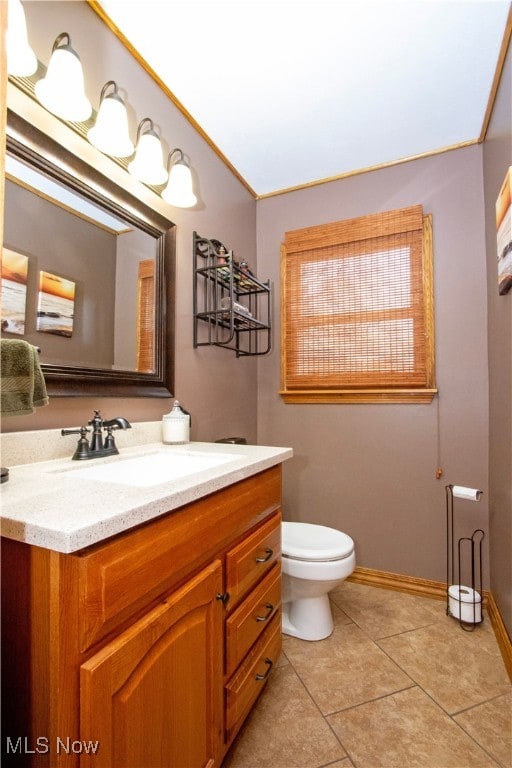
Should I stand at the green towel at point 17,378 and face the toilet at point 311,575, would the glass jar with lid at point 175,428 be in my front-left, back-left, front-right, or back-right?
front-left

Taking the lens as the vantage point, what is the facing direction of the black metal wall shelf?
facing the viewer and to the right of the viewer

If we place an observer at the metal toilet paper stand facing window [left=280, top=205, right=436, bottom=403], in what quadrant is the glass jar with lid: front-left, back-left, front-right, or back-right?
front-left

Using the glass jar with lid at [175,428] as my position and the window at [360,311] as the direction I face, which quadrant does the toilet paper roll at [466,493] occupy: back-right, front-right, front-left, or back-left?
front-right

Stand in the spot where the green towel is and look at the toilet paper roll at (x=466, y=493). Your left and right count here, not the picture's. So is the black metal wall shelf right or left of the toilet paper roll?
left

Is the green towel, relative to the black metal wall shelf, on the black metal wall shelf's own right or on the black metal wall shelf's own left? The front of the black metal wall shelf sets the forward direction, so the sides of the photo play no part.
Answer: on the black metal wall shelf's own right

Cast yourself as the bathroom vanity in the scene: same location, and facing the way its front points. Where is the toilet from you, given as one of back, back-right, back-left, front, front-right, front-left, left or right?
left

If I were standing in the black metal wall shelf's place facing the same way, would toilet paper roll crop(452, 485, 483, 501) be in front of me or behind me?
in front

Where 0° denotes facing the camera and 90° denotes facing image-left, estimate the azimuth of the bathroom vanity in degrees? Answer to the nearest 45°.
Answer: approximately 315°

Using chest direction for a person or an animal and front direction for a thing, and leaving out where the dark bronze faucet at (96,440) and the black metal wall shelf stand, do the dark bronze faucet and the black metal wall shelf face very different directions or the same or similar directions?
same or similar directions

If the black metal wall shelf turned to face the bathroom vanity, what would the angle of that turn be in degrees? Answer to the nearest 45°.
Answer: approximately 45° to its right
